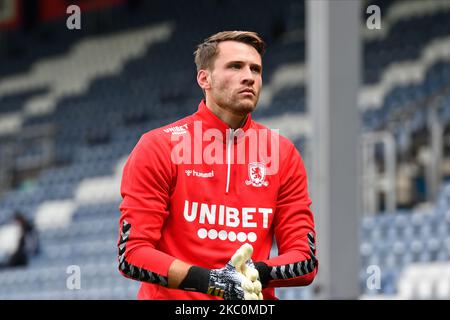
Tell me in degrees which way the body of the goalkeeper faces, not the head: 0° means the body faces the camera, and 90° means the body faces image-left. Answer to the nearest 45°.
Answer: approximately 315°
